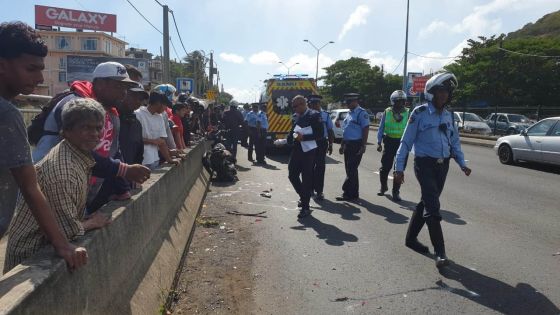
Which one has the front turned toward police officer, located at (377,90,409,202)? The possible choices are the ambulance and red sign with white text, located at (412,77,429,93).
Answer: the red sign with white text

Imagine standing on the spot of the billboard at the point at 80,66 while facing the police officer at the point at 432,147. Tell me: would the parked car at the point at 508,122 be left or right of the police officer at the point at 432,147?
left

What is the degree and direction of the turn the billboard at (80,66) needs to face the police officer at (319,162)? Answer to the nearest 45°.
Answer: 0° — it already faces them

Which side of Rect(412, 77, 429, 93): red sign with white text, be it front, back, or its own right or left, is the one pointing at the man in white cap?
front

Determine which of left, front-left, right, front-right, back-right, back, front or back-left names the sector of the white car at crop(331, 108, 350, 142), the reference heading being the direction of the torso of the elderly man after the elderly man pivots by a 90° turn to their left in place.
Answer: front

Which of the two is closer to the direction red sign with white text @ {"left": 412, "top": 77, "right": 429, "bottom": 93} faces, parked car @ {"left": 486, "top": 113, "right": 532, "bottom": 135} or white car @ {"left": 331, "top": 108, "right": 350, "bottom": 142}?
the white car

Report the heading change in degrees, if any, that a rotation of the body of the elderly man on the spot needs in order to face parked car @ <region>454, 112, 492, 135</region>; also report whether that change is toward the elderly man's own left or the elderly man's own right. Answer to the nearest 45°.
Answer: approximately 90° to the elderly man's own left

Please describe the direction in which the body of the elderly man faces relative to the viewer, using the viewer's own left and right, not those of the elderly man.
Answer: facing the viewer and to the right of the viewer

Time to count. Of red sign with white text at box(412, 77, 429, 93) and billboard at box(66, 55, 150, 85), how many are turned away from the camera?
0
